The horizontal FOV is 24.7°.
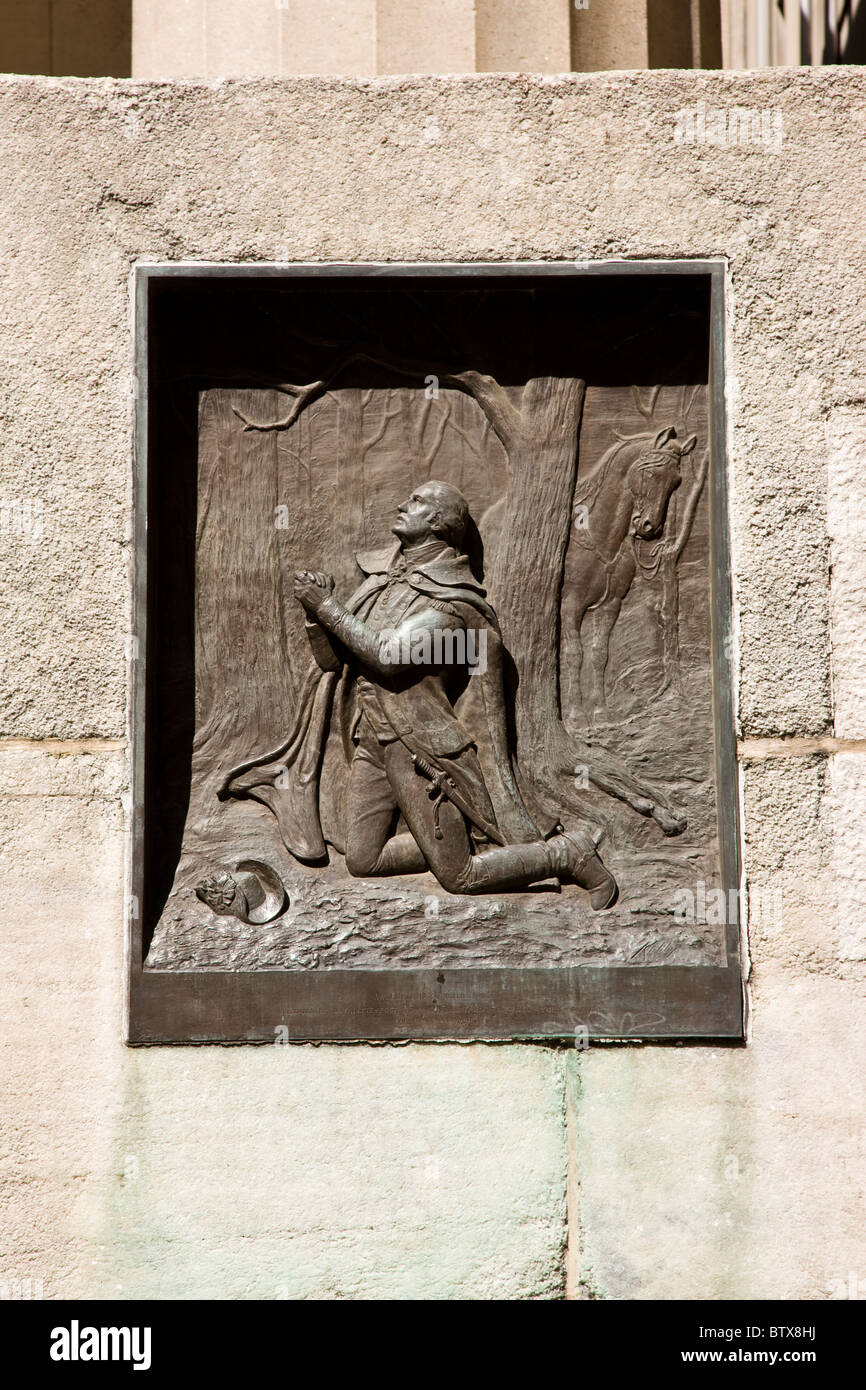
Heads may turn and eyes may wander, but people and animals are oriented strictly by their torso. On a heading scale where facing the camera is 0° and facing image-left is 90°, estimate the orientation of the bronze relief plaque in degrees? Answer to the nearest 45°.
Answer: approximately 0°
